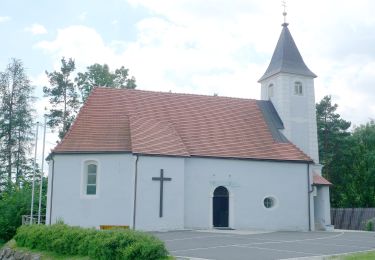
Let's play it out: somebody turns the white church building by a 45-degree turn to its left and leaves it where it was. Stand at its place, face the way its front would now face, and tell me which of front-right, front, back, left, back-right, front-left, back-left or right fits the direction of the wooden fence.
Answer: front

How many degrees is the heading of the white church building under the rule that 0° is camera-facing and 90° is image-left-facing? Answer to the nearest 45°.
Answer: approximately 0°
